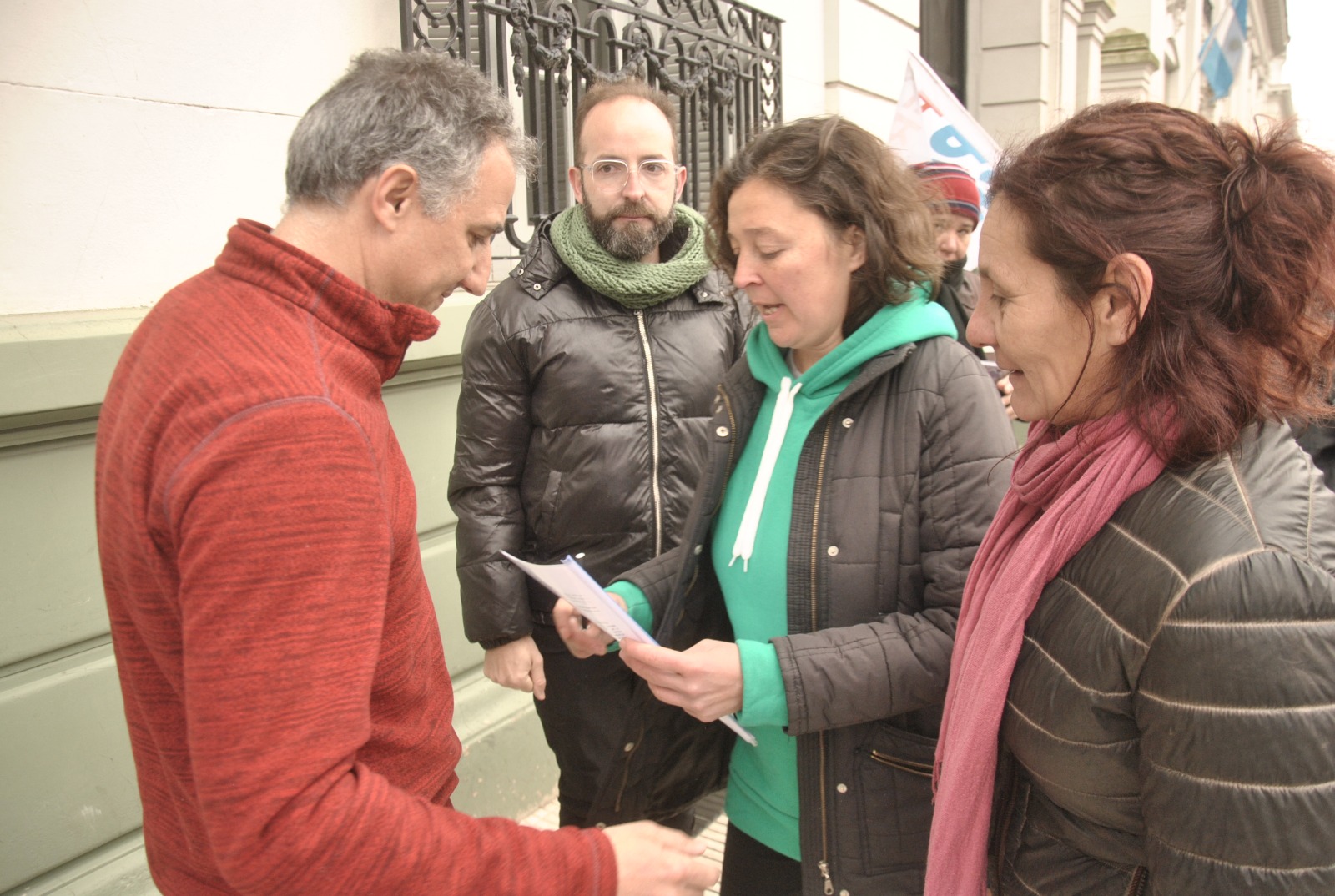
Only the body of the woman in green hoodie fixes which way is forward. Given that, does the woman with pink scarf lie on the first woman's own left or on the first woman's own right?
on the first woman's own left

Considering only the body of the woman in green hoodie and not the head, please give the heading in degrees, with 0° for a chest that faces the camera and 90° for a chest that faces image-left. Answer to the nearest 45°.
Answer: approximately 45°

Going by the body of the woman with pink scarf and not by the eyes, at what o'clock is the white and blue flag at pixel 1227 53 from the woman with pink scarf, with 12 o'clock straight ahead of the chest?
The white and blue flag is roughly at 3 o'clock from the woman with pink scarf.

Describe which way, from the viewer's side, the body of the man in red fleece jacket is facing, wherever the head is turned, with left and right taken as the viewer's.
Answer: facing to the right of the viewer

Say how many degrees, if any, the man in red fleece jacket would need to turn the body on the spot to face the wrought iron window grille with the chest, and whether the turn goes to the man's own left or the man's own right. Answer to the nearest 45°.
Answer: approximately 90° to the man's own left

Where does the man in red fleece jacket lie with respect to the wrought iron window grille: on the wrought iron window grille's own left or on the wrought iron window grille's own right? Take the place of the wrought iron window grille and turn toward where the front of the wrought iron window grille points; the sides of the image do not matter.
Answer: on the wrought iron window grille's own right

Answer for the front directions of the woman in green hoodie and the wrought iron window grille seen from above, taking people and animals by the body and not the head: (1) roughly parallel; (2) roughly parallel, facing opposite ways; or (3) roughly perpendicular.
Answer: roughly perpendicular

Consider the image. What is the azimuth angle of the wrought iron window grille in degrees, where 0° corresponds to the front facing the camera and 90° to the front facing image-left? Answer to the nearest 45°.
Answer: approximately 315°
